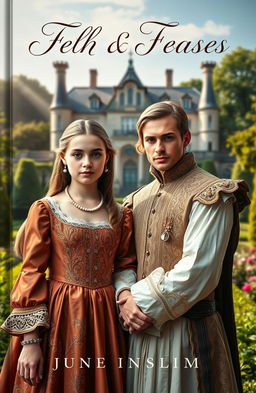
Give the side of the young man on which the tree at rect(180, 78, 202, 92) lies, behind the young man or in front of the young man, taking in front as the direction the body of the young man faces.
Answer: behind

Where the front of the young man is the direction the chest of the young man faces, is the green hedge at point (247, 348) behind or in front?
behind

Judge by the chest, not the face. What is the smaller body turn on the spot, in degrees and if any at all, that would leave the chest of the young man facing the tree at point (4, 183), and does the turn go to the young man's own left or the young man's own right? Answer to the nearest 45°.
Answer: approximately 90° to the young man's own right

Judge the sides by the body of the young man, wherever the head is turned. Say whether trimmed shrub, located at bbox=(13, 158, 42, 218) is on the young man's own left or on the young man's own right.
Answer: on the young man's own right

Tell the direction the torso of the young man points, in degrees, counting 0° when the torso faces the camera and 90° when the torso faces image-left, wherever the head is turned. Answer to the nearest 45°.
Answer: approximately 45°

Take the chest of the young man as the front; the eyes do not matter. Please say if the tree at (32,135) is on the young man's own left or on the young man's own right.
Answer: on the young man's own right

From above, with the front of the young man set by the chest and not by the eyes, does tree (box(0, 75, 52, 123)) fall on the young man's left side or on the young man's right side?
on the young man's right side

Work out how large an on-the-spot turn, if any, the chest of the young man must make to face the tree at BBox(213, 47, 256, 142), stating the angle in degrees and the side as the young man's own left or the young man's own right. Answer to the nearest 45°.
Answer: approximately 135° to the young man's own right
